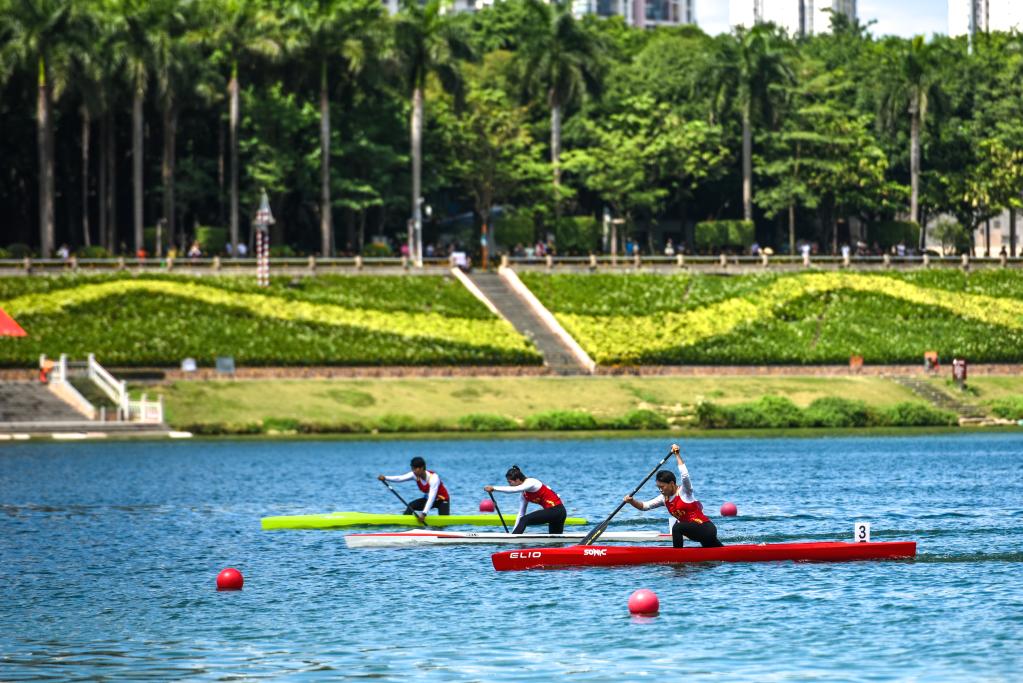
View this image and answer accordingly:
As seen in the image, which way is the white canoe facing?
to the viewer's left

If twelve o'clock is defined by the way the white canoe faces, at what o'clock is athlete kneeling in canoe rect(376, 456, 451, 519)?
The athlete kneeling in canoe is roughly at 2 o'clock from the white canoe.

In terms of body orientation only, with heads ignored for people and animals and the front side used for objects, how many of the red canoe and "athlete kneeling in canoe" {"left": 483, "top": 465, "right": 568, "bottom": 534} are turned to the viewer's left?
2

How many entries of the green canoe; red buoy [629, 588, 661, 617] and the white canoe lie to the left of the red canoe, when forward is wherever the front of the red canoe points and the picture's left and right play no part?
1

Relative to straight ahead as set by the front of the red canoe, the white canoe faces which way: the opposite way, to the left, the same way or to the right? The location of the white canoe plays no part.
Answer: the same way

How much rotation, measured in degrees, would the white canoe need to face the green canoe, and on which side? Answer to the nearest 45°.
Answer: approximately 45° to its right

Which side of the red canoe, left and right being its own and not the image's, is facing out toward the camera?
left

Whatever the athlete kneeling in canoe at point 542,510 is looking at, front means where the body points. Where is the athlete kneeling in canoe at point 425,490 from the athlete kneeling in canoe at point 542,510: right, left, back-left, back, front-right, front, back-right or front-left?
front-right

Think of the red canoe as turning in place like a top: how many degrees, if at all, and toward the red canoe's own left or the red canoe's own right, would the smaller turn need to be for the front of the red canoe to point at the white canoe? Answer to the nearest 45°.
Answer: approximately 45° to the red canoe's own right

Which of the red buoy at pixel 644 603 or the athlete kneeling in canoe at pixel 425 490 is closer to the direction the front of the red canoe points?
the athlete kneeling in canoe

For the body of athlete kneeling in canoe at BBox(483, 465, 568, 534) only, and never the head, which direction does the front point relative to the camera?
to the viewer's left

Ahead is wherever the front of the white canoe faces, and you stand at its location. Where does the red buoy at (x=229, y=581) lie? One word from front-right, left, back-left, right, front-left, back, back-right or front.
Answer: front-left

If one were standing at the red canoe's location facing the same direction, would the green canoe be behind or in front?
in front

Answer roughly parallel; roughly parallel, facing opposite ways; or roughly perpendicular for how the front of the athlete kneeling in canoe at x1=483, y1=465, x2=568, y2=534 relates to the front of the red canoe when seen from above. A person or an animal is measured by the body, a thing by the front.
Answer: roughly parallel

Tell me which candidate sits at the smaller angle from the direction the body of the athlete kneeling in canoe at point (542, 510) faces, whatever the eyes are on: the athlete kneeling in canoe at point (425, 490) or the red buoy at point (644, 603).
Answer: the athlete kneeling in canoe
